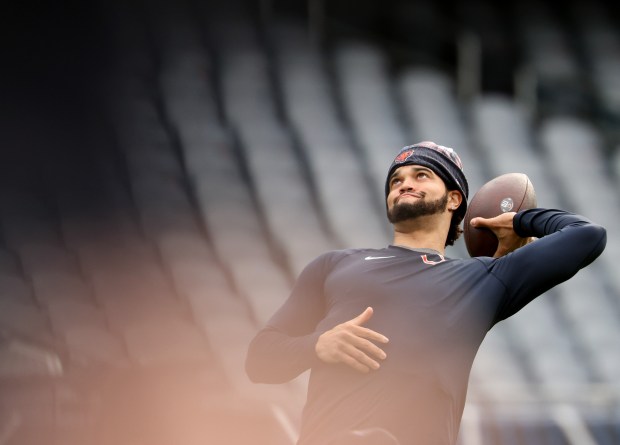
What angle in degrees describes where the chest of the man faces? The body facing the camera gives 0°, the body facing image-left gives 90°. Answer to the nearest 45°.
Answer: approximately 0°
